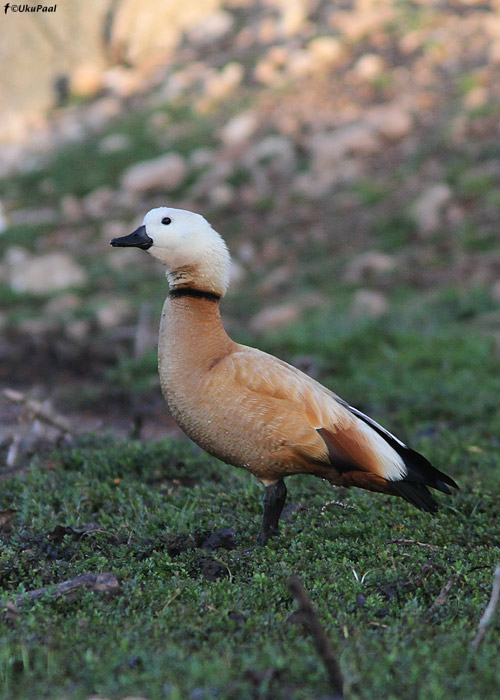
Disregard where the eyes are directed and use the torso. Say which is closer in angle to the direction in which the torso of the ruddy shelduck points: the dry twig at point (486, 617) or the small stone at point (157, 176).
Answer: the small stone

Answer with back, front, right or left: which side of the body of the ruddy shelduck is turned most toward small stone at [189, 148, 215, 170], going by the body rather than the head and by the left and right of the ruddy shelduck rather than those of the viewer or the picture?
right

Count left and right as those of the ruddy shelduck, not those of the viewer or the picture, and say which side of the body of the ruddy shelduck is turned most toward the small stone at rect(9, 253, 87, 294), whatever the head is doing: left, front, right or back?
right

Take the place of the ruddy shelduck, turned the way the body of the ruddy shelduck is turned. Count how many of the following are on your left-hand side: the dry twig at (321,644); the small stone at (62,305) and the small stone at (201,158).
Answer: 1

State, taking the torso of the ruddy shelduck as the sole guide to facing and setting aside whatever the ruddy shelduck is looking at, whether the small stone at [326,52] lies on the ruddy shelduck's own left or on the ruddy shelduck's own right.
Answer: on the ruddy shelduck's own right

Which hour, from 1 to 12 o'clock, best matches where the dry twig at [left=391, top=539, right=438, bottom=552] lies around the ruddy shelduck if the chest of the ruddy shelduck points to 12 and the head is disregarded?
The dry twig is roughly at 6 o'clock from the ruddy shelduck.

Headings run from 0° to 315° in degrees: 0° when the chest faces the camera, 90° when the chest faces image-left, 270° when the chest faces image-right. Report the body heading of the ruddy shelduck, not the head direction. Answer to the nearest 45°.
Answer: approximately 90°

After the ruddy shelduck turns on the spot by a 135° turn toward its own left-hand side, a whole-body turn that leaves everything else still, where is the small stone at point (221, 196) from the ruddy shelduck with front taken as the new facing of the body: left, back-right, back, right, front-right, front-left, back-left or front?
back-left

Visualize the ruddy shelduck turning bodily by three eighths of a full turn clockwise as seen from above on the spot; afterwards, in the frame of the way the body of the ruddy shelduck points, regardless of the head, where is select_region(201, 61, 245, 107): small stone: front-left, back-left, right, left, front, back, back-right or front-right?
front-left

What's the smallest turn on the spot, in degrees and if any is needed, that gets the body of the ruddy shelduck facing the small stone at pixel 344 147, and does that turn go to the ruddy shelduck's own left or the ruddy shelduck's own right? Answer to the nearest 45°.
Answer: approximately 90° to the ruddy shelduck's own right

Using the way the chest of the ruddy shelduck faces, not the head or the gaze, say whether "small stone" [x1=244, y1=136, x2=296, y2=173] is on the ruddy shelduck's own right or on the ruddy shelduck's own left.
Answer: on the ruddy shelduck's own right

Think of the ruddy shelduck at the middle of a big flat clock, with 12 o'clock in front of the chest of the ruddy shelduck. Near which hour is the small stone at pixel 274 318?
The small stone is roughly at 3 o'clock from the ruddy shelduck.

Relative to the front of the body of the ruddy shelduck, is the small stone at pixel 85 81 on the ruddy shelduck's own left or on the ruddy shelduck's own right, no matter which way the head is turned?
on the ruddy shelduck's own right
